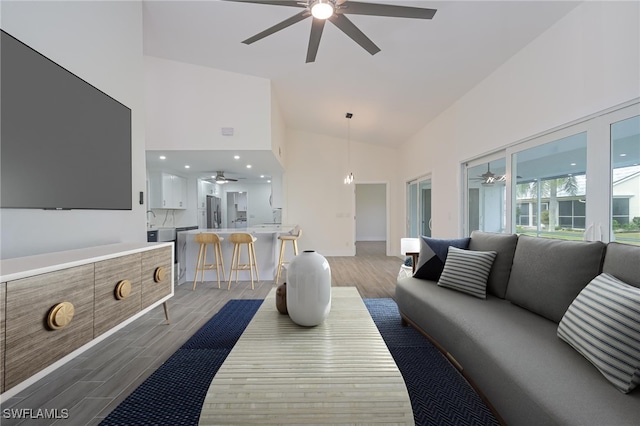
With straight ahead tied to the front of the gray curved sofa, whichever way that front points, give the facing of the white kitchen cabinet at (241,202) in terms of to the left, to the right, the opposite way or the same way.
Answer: to the left

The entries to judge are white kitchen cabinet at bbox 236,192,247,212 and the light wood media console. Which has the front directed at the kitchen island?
the white kitchen cabinet

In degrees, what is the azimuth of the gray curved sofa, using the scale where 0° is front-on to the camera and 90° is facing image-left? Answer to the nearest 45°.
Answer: approximately 45°

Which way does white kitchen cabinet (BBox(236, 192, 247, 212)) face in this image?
toward the camera

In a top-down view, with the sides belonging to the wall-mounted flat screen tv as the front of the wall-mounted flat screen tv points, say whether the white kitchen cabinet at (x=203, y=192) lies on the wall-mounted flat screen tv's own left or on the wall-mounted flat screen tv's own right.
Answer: on the wall-mounted flat screen tv's own left

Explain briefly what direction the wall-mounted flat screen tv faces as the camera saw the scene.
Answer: facing the viewer and to the right of the viewer

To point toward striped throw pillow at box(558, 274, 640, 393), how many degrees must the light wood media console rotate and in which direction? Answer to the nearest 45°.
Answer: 0° — it already faces it

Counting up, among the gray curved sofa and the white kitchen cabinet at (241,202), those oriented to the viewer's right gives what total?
0

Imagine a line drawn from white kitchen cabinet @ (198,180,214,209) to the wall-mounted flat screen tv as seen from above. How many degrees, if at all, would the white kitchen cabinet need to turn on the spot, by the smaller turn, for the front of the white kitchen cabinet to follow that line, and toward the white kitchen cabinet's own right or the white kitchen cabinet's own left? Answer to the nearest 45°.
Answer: approximately 45° to the white kitchen cabinet's own right

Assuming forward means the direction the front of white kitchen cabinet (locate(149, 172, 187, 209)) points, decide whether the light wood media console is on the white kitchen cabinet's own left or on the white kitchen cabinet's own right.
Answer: on the white kitchen cabinet's own right

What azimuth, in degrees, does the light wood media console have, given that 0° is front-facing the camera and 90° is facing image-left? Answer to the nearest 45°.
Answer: approximately 315°

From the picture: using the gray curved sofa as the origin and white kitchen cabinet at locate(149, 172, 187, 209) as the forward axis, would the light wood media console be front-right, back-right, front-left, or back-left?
front-left

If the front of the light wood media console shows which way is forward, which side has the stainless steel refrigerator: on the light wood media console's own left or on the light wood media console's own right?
on the light wood media console's own left
